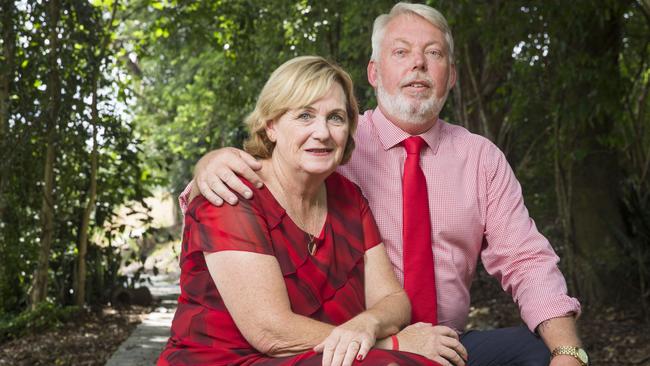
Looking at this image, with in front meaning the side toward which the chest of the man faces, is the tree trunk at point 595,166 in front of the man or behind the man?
behind

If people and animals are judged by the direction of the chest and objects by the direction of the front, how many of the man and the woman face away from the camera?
0

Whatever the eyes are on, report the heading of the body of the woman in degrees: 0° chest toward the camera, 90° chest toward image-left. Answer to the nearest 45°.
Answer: approximately 315°

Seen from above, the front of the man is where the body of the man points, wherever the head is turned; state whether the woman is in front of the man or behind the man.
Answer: in front

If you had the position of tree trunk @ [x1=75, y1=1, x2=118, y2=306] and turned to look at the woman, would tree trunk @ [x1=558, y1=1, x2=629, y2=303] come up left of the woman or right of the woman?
left

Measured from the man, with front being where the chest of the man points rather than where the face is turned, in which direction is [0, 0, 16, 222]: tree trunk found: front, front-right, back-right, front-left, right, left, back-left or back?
back-right

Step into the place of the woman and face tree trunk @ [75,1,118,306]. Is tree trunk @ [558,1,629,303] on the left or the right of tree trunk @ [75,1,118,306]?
right

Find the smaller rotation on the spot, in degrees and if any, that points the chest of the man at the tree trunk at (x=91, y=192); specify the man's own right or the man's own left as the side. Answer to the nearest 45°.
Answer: approximately 135° to the man's own right

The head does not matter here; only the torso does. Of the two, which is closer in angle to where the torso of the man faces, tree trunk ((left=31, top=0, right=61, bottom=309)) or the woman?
the woman
